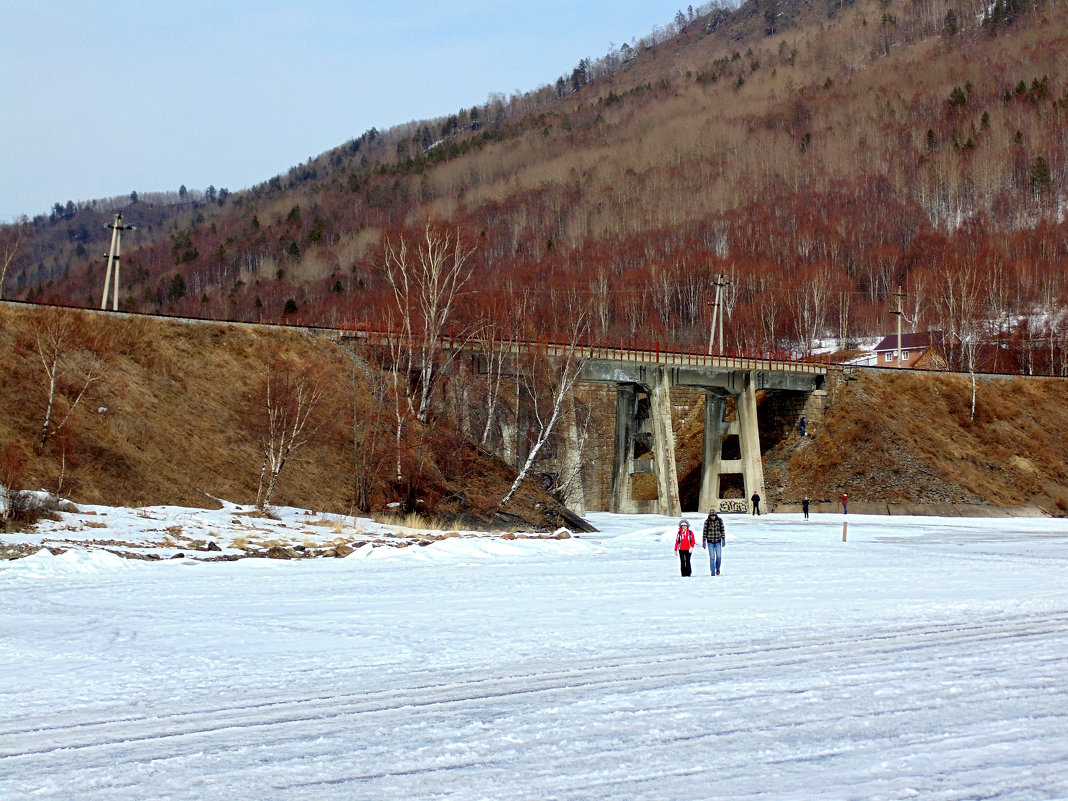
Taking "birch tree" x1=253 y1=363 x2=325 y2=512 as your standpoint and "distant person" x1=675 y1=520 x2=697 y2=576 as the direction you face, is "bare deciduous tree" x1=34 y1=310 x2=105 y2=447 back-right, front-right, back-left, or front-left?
back-right

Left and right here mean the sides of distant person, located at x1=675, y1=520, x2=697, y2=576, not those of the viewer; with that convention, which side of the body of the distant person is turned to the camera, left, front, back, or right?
front

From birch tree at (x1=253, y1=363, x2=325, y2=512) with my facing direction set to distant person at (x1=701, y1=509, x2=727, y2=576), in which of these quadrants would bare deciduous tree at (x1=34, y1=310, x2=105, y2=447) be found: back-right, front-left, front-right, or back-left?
back-right

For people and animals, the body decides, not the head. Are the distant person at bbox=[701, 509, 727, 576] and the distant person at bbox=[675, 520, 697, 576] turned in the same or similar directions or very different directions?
same or similar directions

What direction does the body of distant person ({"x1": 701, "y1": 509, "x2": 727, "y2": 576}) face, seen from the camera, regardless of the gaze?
toward the camera

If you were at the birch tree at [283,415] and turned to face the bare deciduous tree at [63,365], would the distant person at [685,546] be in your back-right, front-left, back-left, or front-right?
back-left

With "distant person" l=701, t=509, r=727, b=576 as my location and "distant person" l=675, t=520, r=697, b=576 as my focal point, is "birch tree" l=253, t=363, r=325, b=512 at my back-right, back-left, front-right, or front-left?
front-right

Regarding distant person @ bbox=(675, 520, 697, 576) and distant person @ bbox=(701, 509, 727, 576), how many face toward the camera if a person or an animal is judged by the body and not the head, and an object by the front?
2

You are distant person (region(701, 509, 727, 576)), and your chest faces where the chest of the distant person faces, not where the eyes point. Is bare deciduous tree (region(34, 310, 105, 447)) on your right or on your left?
on your right
